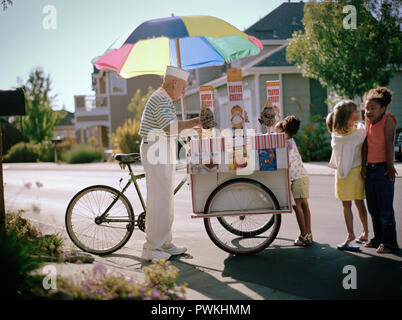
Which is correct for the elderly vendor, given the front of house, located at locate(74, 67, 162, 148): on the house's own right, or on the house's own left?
on the house's own left

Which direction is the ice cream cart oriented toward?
to the viewer's right

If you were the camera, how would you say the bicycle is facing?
facing to the right of the viewer

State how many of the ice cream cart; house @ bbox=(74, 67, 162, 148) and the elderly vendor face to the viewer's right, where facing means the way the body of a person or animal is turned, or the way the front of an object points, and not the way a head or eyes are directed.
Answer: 2

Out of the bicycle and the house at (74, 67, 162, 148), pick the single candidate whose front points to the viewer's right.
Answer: the bicycle

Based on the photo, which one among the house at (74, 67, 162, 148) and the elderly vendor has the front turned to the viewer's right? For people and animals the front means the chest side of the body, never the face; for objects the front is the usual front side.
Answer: the elderly vendor

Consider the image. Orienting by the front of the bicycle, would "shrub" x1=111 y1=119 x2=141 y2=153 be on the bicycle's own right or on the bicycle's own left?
on the bicycle's own left

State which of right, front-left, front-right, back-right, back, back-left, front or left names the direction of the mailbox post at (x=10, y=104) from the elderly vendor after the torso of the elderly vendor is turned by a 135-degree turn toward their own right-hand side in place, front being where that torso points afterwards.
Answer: front-right

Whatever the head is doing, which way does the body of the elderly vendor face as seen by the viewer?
to the viewer's right

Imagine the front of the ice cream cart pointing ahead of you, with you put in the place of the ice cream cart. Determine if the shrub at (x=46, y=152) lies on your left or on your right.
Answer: on your left

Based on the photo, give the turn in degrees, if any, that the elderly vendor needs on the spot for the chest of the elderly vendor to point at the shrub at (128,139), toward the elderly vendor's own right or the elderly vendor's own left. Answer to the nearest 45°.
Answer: approximately 90° to the elderly vendor's own left

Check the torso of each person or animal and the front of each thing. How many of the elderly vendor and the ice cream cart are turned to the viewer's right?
2

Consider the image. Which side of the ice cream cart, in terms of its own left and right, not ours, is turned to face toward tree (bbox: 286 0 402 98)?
left
